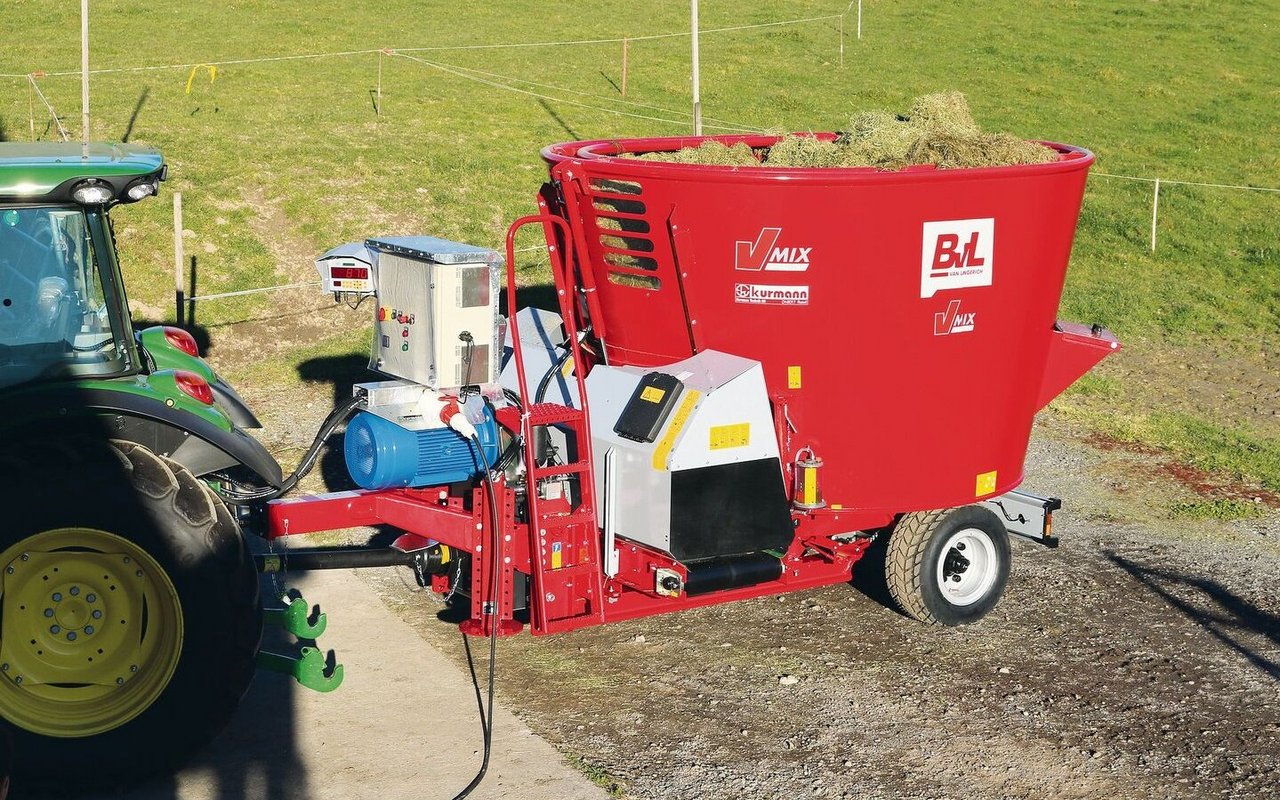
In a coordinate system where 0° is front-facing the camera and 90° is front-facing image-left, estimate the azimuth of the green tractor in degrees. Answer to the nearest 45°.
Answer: approximately 90°

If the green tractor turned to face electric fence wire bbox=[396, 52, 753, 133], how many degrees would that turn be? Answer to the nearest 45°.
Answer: approximately 90° to its right

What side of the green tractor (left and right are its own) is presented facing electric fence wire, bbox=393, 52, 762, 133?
right

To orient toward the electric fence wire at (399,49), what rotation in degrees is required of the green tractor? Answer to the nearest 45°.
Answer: approximately 90° to its right
